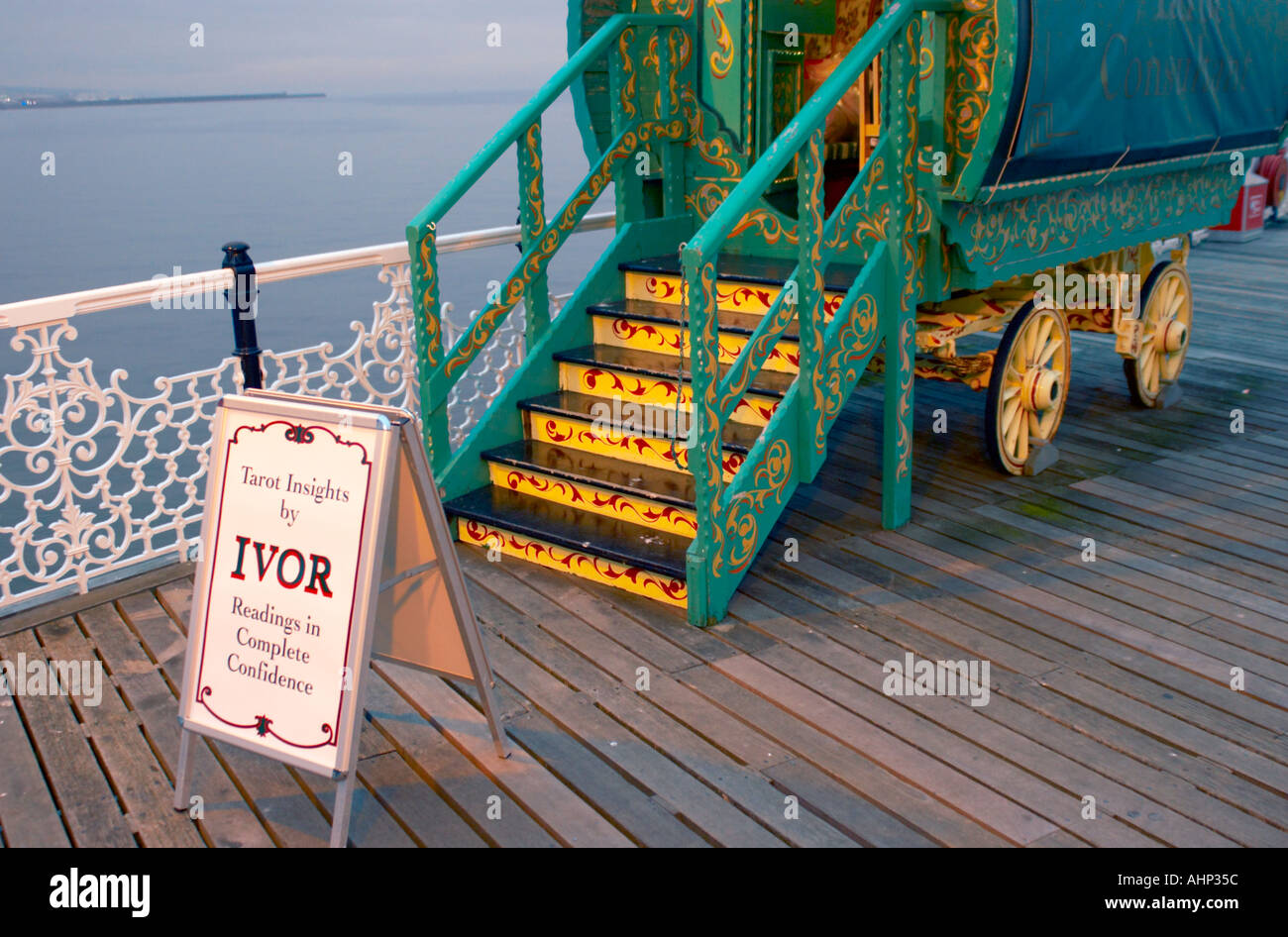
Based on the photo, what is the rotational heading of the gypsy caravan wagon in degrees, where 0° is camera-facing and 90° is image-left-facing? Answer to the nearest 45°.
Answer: approximately 45°

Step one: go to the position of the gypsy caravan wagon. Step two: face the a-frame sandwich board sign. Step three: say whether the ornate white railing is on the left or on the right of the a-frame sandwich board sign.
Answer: right
